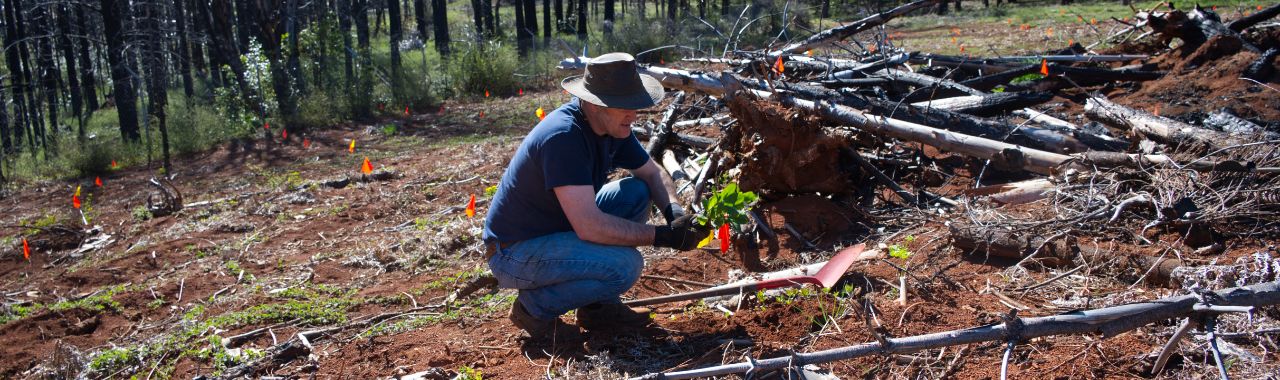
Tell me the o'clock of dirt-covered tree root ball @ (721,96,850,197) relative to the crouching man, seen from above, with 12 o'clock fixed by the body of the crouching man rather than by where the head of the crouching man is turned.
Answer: The dirt-covered tree root ball is roughly at 10 o'clock from the crouching man.

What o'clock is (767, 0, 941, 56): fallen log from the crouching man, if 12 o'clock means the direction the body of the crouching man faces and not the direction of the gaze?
The fallen log is roughly at 10 o'clock from the crouching man.

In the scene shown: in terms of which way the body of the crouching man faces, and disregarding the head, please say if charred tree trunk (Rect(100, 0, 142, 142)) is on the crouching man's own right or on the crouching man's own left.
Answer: on the crouching man's own left

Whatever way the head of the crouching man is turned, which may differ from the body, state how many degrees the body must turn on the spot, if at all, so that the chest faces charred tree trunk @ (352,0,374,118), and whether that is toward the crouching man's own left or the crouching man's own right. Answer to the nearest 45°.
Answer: approximately 90° to the crouching man's own left

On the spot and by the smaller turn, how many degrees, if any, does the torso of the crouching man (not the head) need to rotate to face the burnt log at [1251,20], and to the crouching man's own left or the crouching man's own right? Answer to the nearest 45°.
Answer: approximately 45° to the crouching man's own left

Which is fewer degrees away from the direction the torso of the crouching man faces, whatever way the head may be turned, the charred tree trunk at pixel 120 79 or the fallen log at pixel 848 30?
the fallen log

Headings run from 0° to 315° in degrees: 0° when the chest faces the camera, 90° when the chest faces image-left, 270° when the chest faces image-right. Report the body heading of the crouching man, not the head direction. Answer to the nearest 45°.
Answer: approximately 270°

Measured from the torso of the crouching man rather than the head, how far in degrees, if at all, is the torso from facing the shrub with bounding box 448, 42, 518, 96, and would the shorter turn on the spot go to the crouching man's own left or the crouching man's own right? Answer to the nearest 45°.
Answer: approximately 90° to the crouching man's own left

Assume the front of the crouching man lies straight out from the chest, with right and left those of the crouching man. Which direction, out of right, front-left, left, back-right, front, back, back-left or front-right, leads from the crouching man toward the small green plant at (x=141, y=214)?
back-left

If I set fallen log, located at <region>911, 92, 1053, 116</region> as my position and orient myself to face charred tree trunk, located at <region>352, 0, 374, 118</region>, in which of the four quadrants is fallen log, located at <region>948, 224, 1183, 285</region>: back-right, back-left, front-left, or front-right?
back-left
